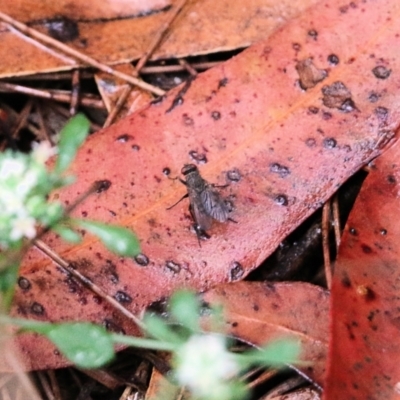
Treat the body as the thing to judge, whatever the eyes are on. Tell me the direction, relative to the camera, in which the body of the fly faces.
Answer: away from the camera

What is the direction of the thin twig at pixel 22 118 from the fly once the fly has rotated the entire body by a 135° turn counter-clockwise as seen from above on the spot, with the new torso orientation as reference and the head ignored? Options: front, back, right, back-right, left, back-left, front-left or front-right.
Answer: right
